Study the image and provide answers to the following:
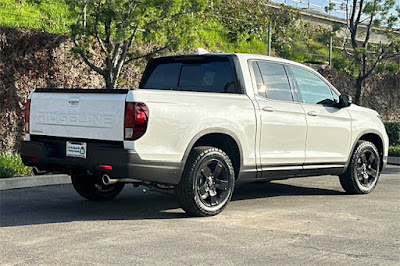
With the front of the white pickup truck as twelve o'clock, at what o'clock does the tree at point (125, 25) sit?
The tree is roughly at 10 o'clock from the white pickup truck.

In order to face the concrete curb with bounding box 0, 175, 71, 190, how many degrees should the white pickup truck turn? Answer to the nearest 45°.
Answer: approximately 90° to its left

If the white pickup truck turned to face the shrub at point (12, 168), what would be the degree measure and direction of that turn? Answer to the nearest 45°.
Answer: approximately 90° to its left

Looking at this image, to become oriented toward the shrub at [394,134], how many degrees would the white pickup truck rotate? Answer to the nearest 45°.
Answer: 0° — it already faces it

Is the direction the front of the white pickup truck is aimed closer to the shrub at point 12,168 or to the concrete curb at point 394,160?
the concrete curb

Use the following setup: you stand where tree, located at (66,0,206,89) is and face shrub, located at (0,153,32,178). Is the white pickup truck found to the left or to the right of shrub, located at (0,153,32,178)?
left

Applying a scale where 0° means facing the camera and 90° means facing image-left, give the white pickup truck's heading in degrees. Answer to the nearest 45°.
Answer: approximately 225°

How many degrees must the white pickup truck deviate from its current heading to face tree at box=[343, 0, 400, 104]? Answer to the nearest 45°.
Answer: approximately 45° to its left

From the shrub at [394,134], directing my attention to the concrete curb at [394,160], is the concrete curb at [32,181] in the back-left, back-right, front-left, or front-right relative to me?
front-right

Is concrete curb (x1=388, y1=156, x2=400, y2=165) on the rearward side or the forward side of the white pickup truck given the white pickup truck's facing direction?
on the forward side

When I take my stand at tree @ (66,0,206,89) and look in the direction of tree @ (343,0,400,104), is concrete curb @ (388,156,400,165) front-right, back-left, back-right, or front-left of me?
front-right
